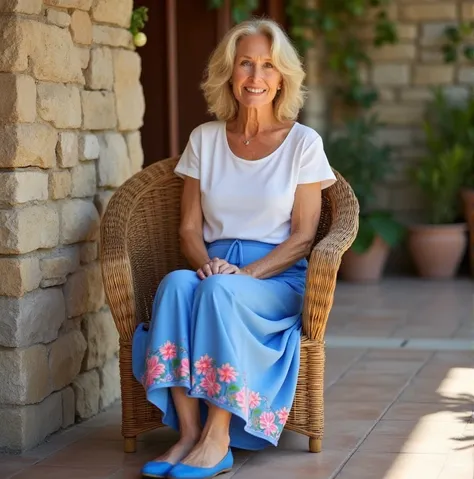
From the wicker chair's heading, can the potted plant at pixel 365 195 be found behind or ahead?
behind

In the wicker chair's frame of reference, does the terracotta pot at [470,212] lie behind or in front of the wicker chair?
behind

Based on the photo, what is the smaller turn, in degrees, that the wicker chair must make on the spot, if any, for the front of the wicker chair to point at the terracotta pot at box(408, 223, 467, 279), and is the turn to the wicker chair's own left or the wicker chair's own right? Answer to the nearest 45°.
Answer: approximately 135° to the wicker chair's own left

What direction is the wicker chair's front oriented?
toward the camera

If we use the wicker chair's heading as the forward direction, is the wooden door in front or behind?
behind

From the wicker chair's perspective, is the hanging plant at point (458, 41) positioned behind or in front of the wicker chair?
behind

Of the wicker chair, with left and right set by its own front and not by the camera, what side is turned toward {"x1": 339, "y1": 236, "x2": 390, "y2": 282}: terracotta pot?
back
